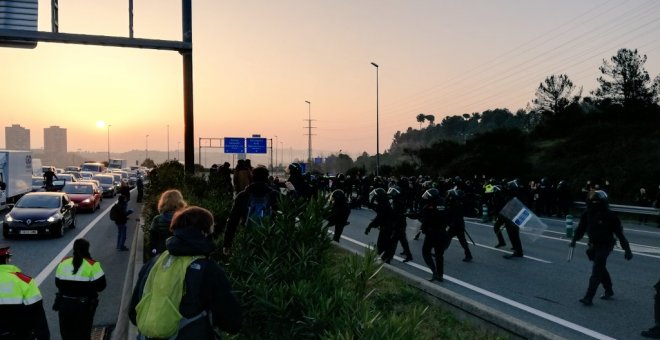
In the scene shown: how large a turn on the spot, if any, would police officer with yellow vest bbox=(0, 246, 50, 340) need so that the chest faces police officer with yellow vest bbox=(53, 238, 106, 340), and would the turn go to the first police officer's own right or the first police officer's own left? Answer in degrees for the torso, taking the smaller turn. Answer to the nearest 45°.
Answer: approximately 45° to the first police officer's own right

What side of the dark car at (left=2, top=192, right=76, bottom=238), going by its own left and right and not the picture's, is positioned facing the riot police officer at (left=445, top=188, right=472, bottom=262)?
left

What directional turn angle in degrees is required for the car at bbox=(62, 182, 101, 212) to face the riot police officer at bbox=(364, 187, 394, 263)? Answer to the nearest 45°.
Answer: approximately 45° to its left

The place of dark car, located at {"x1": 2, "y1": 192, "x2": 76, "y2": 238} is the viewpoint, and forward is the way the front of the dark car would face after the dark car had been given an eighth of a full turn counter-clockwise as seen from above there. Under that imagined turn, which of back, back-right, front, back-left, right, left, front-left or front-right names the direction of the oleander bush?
front

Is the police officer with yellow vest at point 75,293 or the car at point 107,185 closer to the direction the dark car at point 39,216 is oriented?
the police officer with yellow vest

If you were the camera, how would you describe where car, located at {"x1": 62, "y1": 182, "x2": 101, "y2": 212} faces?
facing the viewer and to the left of the viewer

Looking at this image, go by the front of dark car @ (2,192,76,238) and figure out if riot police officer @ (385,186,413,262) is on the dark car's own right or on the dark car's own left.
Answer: on the dark car's own left

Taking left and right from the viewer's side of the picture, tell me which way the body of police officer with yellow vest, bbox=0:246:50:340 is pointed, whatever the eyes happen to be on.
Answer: facing away from the viewer

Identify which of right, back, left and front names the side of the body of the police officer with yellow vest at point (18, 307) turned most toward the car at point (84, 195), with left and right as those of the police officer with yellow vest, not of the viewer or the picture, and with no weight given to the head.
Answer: front

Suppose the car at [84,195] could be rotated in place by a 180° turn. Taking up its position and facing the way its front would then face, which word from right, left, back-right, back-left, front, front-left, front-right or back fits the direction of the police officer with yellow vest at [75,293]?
back-right

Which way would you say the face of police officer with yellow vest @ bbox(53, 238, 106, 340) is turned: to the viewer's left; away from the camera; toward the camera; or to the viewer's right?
away from the camera

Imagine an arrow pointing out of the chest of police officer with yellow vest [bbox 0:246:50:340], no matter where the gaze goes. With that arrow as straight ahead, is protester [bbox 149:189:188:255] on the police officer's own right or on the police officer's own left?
on the police officer's own right

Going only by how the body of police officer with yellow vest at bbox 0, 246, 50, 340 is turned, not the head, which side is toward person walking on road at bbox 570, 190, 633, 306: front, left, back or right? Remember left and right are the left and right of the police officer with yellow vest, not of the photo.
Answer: right
